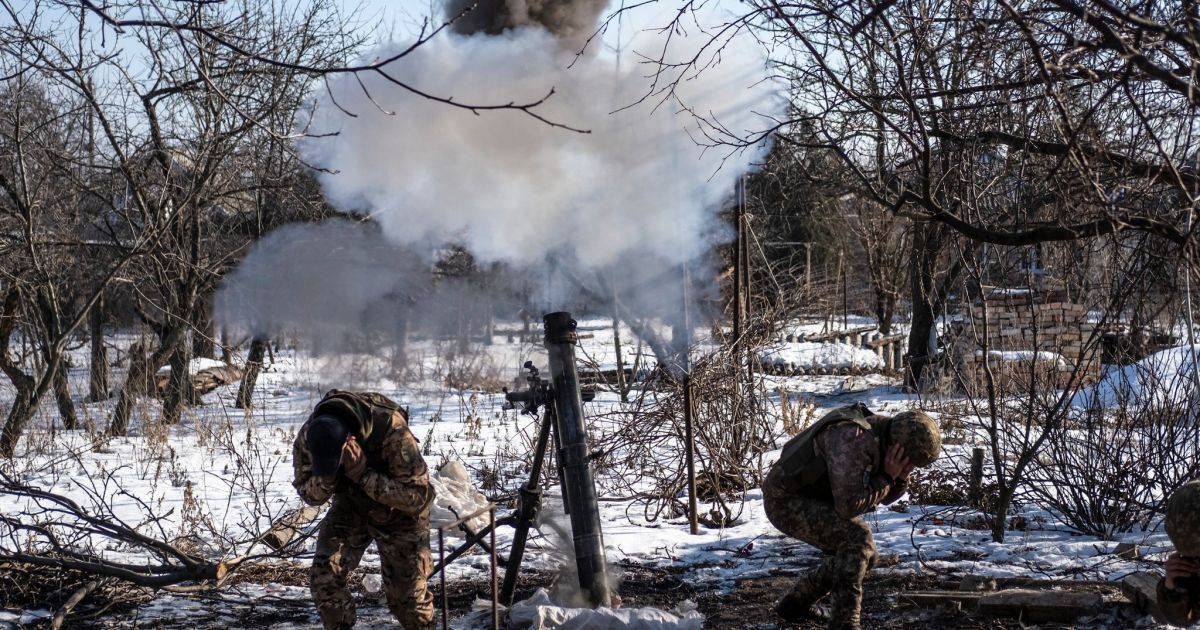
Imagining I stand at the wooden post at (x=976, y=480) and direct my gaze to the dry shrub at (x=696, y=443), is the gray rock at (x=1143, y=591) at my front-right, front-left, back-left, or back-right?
back-left

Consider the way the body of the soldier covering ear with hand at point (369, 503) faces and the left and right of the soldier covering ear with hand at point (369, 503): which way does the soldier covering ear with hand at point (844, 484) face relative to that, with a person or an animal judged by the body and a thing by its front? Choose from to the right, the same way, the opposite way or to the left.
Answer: to the left

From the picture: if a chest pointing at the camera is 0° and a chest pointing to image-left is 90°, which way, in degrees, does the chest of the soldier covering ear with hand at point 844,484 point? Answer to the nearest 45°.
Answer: approximately 270°

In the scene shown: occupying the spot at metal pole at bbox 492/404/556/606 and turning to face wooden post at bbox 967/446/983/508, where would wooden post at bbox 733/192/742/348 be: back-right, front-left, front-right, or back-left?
front-left

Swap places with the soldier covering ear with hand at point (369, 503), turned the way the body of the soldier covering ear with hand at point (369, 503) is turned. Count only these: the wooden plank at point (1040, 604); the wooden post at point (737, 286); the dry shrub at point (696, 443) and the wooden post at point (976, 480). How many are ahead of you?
0

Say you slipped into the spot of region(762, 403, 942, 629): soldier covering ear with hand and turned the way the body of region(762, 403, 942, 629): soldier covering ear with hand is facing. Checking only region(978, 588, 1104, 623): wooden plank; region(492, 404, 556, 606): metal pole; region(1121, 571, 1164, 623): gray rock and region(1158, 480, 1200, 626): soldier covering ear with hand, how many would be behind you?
1

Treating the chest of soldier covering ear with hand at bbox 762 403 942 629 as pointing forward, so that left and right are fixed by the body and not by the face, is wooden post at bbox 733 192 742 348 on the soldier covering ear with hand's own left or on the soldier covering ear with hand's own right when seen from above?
on the soldier covering ear with hand's own left

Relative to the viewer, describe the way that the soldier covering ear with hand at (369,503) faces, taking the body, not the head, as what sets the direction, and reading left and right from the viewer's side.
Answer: facing the viewer and to the left of the viewer

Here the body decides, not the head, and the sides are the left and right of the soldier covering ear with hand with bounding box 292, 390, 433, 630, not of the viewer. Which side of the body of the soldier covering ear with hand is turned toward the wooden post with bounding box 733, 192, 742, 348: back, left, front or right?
back

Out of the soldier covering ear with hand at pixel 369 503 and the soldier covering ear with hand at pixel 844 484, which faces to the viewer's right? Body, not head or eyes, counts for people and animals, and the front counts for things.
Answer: the soldier covering ear with hand at pixel 844 484

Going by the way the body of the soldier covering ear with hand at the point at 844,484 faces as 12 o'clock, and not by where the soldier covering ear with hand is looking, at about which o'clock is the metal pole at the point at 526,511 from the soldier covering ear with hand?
The metal pole is roughly at 6 o'clock from the soldier covering ear with hand.

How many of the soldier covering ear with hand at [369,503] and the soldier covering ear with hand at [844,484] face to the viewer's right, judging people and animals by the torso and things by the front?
1

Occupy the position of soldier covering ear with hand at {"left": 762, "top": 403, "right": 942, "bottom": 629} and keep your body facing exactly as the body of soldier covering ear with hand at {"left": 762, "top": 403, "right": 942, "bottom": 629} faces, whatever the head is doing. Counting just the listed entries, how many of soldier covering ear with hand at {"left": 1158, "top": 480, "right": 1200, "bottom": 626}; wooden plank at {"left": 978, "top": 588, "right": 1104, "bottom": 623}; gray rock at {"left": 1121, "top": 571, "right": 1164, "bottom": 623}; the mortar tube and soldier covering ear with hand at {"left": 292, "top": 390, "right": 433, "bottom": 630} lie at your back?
2

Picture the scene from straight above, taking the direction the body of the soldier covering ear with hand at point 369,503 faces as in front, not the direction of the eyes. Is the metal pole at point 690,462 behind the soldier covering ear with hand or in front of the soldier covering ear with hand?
behind

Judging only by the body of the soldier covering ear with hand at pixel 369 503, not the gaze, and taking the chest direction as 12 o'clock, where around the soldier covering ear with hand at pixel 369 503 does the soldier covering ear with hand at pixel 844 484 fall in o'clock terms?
the soldier covering ear with hand at pixel 844 484 is roughly at 8 o'clock from the soldier covering ear with hand at pixel 369 503.

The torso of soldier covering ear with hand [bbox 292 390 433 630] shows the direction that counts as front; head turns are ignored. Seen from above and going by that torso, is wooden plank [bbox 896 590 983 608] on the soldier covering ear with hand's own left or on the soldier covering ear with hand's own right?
on the soldier covering ear with hand's own left

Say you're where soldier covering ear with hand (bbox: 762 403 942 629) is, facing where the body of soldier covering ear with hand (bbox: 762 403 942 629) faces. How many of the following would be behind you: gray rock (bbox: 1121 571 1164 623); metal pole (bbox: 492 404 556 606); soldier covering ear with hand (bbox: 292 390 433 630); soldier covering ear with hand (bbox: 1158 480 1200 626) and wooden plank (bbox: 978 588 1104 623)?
2
